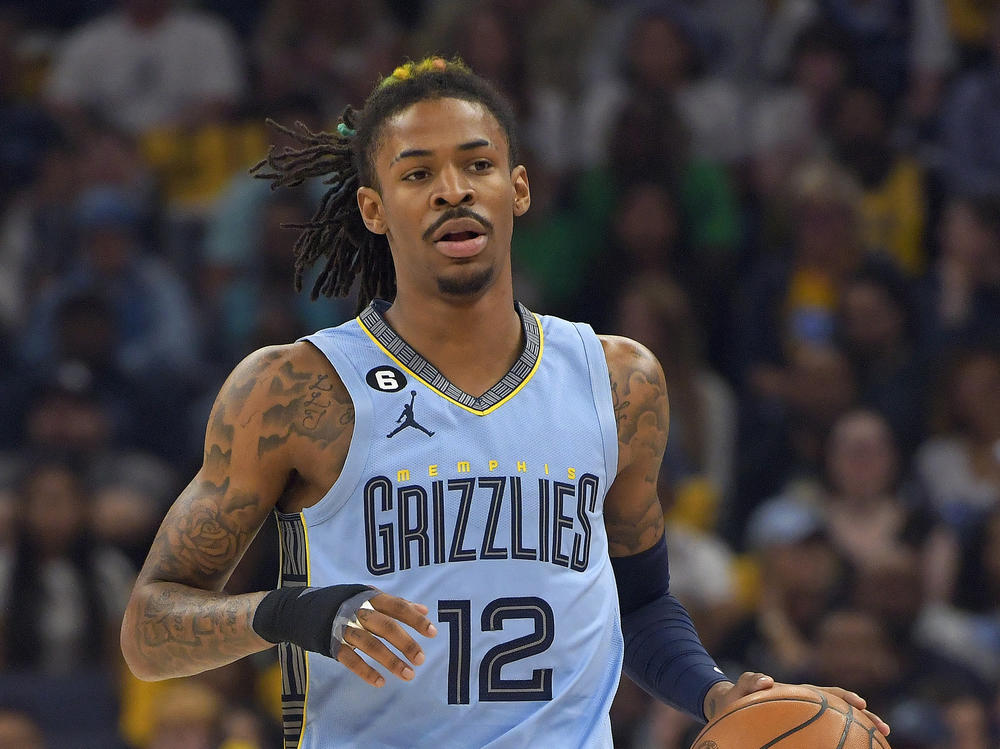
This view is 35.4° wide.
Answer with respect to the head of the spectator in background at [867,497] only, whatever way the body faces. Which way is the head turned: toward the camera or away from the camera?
toward the camera

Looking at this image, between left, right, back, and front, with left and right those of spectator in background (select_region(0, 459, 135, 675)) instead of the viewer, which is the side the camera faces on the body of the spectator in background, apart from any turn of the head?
front

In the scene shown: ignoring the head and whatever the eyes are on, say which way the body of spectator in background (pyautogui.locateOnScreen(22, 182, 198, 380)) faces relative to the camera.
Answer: toward the camera

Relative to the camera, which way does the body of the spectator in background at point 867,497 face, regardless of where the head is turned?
toward the camera

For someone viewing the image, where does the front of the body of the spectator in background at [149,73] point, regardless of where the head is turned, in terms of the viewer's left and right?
facing the viewer

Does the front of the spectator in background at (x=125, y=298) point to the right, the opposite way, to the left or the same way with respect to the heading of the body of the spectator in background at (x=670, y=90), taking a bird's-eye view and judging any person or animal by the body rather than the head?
the same way

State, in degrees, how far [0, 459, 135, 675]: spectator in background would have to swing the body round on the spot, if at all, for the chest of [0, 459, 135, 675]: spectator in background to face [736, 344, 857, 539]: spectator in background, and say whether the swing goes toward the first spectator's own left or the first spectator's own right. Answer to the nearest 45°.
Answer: approximately 90° to the first spectator's own left

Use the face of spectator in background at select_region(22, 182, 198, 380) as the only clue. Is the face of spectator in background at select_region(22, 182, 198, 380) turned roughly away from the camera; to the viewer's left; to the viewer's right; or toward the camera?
toward the camera

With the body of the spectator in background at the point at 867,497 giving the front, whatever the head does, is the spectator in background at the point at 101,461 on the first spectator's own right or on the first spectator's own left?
on the first spectator's own right

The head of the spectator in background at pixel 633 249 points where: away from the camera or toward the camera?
toward the camera

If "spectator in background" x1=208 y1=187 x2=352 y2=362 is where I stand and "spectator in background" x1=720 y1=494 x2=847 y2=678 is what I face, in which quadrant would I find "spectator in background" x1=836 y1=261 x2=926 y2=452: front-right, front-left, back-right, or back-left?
front-left

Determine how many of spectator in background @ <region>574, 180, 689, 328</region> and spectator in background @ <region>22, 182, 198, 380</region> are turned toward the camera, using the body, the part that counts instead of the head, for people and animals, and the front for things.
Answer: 2

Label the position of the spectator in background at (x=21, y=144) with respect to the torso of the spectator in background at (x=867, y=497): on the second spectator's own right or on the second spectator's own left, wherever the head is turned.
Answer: on the second spectator's own right

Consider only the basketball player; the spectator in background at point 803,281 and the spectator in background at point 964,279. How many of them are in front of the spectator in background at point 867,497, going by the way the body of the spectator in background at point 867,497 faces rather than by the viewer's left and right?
1

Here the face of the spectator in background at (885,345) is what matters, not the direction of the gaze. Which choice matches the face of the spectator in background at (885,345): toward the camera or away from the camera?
toward the camera

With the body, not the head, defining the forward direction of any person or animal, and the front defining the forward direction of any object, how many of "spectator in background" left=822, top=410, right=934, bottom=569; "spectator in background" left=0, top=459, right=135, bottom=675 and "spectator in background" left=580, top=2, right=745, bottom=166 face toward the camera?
3

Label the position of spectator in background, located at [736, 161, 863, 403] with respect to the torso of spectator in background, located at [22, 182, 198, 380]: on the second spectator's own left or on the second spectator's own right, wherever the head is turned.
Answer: on the second spectator's own left

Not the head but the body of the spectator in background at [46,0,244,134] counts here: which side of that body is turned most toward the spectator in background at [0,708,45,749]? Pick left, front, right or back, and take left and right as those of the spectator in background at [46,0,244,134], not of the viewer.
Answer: front
